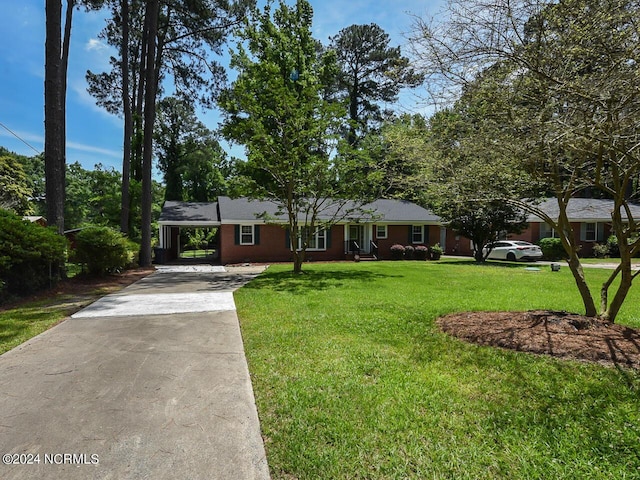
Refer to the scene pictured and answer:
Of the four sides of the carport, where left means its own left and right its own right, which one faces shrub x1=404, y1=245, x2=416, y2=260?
left

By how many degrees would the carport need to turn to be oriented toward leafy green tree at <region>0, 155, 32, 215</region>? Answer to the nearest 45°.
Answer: approximately 135° to its right

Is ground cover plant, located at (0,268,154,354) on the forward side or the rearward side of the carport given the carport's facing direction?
on the forward side

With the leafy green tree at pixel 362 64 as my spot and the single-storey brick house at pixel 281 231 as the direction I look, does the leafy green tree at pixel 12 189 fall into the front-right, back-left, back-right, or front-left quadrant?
front-right

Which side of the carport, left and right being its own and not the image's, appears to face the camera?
front

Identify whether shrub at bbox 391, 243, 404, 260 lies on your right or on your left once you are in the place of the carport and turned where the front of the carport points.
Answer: on your left

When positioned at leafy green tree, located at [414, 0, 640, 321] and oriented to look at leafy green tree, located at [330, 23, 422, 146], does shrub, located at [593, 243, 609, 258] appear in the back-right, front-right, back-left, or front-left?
front-right

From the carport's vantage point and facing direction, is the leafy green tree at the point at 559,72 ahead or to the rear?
ahead

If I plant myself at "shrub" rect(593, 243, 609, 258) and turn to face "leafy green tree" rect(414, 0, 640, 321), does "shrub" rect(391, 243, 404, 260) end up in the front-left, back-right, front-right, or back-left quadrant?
front-right
